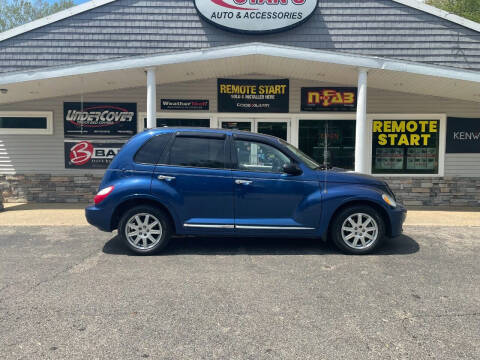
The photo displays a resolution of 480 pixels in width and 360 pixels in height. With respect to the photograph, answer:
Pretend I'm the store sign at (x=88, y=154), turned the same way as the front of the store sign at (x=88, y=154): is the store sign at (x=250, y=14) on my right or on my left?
on my left

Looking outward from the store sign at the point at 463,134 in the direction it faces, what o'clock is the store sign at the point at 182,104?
the store sign at the point at 182,104 is roughly at 2 o'clock from the store sign at the point at 463,134.

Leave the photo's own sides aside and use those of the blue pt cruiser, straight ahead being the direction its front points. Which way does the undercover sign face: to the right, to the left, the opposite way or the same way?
to the right

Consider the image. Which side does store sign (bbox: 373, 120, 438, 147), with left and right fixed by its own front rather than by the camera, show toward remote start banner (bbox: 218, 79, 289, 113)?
right

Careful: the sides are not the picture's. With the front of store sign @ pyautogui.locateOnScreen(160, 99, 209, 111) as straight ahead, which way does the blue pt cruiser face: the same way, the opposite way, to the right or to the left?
to the left

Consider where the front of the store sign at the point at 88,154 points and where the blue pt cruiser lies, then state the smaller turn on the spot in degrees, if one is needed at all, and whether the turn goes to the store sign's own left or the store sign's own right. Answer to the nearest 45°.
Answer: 0° — it already faces it

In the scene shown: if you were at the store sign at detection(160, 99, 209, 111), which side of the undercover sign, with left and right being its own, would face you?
left

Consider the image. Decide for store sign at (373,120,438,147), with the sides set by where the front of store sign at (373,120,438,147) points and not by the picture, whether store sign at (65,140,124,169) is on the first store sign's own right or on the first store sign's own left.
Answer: on the first store sign's own right

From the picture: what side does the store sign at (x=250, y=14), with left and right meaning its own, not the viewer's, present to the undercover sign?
right

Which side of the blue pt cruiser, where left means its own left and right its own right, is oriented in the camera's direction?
right
